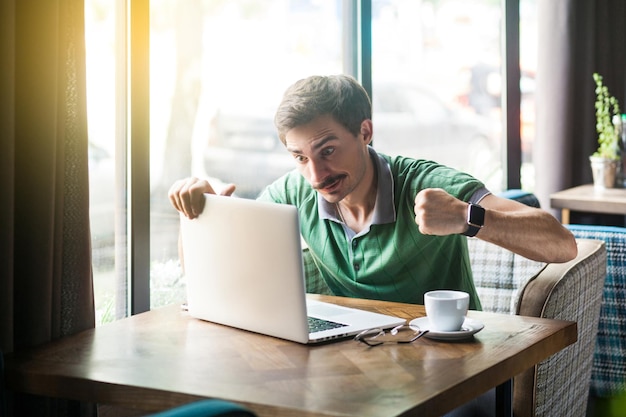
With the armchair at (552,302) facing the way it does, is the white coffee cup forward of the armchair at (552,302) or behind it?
forward

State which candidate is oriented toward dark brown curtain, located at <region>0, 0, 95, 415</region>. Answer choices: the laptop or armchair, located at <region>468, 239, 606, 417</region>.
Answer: the armchair

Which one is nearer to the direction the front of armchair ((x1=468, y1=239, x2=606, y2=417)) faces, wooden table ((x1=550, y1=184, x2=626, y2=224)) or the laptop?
the laptop

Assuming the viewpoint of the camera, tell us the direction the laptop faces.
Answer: facing away from the viewer and to the right of the viewer

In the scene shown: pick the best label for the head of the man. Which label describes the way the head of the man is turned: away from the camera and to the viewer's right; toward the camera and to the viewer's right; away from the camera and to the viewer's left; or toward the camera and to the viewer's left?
toward the camera and to the viewer's left

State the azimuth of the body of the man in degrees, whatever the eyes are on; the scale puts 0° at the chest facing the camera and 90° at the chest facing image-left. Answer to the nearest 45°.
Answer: approximately 45°

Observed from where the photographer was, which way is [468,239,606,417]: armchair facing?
facing the viewer and to the left of the viewer

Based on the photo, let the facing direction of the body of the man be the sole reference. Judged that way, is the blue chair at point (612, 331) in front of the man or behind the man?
behind

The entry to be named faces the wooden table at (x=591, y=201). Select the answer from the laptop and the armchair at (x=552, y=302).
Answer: the laptop

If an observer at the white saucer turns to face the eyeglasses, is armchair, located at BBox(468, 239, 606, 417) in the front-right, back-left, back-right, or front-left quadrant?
back-right

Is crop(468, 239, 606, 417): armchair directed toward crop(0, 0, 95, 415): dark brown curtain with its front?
yes

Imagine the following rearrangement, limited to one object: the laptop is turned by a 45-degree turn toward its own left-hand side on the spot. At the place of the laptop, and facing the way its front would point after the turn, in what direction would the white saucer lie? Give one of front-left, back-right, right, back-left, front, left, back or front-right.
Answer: right

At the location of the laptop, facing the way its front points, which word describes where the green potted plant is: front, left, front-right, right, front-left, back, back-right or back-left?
front
